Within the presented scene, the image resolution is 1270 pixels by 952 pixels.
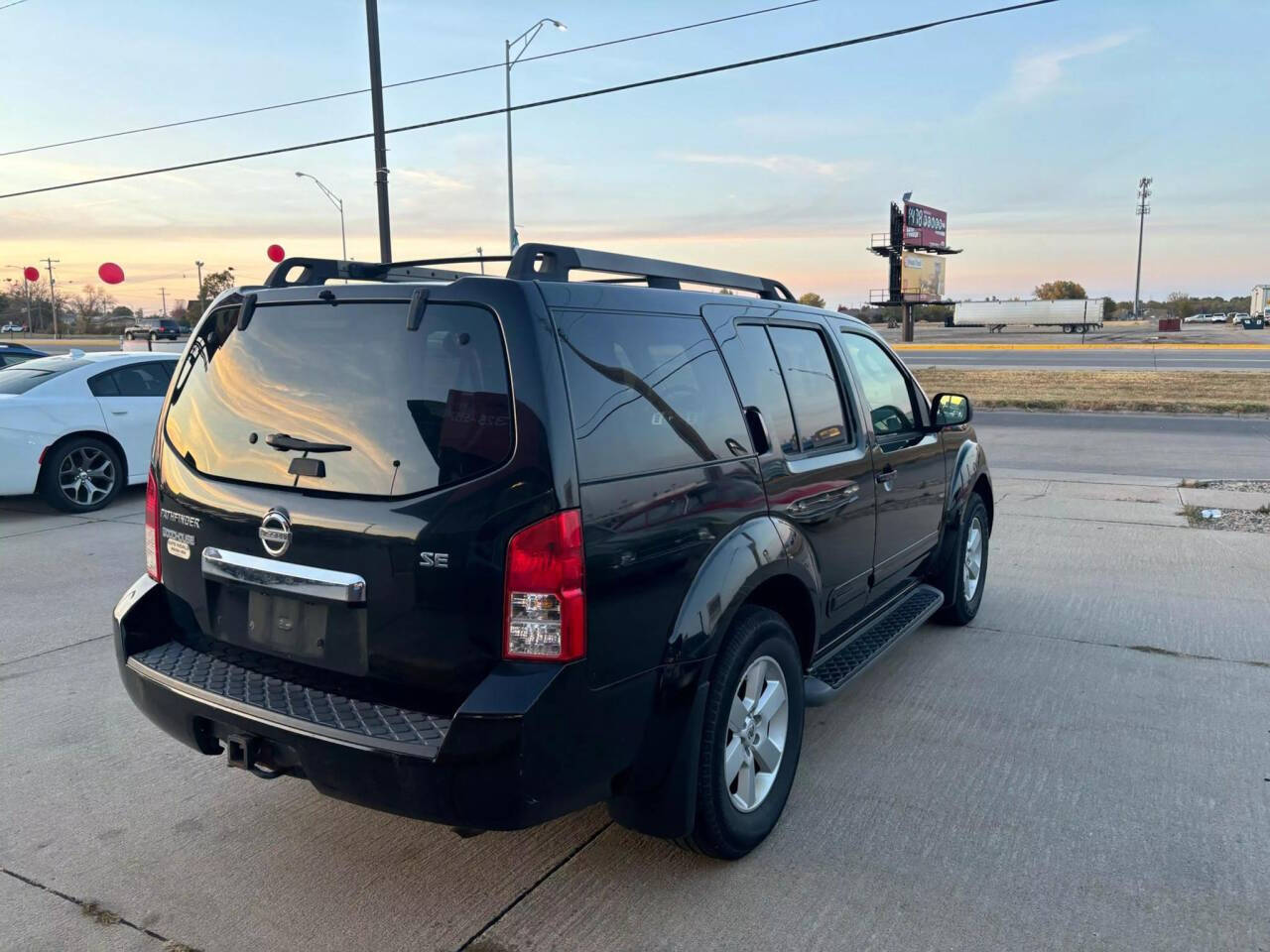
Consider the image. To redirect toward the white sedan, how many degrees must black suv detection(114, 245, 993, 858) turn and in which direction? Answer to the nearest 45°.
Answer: approximately 90° to its left

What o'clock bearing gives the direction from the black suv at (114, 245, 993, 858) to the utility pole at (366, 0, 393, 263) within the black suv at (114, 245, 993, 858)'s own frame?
The utility pole is roughly at 10 o'clock from the black suv.

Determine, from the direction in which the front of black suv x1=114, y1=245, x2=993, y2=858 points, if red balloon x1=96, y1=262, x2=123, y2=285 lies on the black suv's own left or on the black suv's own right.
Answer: on the black suv's own left

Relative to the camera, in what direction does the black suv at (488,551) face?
facing away from the viewer and to the right of the viewer
